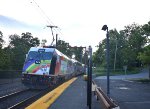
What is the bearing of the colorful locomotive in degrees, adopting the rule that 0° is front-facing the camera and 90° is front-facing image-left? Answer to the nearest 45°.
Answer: approximately 45°
